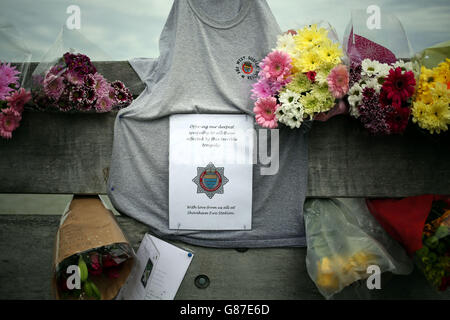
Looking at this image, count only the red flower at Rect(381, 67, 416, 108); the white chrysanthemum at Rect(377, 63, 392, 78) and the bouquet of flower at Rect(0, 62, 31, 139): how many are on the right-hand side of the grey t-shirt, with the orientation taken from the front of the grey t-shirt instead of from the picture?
1

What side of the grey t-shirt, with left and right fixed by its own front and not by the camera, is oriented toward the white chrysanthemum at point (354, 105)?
left

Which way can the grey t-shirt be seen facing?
toward the camera

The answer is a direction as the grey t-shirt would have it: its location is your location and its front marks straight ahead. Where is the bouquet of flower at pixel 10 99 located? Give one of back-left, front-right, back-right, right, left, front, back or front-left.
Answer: right

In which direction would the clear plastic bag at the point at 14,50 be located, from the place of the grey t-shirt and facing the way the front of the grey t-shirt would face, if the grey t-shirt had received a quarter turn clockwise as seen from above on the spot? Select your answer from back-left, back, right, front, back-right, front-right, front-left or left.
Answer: front
